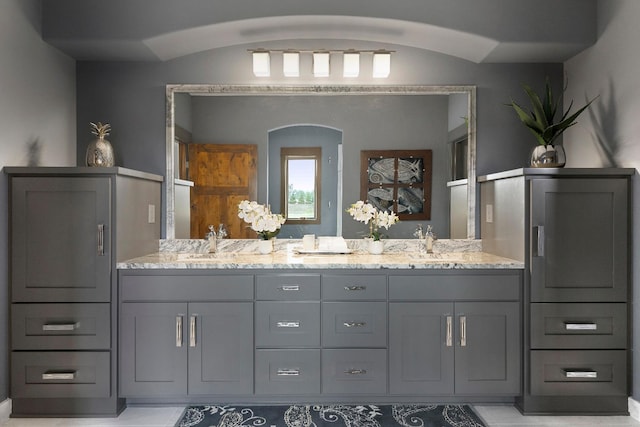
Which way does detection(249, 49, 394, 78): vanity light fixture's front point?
toward the camera

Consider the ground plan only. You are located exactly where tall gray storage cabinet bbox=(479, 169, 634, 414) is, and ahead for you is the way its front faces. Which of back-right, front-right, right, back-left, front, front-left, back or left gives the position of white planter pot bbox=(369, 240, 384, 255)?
right

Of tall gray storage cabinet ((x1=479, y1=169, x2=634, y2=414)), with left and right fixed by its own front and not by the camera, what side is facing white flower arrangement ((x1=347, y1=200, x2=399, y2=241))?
right

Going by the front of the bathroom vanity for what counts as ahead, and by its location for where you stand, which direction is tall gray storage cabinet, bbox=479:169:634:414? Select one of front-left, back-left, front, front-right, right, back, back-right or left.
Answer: left

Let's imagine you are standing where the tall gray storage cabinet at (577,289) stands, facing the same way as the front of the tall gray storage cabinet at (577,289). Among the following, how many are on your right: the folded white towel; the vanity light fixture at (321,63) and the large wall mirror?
3

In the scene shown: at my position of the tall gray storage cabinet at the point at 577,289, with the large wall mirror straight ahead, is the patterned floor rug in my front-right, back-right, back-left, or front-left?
front-left

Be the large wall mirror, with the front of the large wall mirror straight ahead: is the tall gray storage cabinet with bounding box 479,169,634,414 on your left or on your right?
on your left

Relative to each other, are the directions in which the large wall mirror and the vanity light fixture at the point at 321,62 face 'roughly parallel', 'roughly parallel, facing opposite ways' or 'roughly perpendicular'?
roughly parallel

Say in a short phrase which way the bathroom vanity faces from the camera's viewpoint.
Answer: facing the viewer

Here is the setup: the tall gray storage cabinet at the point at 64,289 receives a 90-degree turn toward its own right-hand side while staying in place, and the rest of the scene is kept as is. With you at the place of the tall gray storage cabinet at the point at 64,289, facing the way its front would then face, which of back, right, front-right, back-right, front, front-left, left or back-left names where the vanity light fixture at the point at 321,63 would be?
back

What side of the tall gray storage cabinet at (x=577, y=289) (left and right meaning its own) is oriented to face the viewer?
front

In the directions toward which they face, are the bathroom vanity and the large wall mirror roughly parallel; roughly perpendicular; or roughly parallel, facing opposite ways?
roughly parallel

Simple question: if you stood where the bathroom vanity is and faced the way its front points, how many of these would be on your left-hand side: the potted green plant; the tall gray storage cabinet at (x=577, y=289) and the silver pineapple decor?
2

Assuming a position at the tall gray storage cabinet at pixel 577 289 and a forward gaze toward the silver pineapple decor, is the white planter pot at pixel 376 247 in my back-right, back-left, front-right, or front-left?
front-right
